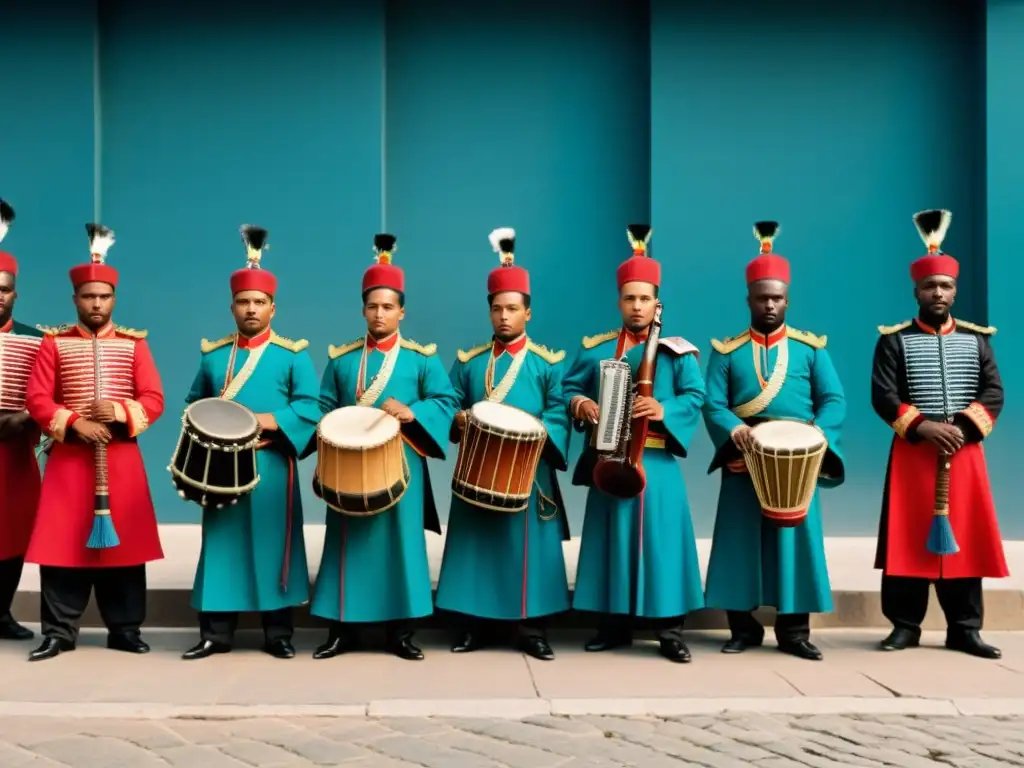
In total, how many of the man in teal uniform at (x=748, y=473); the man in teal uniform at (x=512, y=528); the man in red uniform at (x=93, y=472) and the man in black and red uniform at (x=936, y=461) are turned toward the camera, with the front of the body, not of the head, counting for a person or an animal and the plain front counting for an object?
4

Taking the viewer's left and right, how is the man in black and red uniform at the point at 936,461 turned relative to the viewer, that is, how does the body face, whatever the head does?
facing the viewer

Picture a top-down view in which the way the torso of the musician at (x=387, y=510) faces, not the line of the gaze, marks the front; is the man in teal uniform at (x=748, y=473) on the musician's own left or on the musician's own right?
on the musician's own left

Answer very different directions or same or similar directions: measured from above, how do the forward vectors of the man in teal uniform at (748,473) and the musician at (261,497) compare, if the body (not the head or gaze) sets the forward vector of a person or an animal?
same or similar directions

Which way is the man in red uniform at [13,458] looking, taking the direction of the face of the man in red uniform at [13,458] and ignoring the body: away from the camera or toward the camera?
toward the camera

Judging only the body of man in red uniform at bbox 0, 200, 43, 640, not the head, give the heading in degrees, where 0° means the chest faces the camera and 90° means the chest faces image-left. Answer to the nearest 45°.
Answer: approximately 0°

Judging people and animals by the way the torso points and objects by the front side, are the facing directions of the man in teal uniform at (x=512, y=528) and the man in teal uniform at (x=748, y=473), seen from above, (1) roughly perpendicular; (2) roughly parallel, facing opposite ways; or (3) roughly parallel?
roughly parallel

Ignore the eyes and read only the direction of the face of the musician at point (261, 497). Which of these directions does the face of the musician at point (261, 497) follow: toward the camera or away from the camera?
toward the camera

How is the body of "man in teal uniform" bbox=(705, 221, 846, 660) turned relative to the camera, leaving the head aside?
toward the camera

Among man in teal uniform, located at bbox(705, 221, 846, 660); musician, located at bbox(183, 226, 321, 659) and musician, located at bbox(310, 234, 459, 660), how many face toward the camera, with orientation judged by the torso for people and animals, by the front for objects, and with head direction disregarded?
3

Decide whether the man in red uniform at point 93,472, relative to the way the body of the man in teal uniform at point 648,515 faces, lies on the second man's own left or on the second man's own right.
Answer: on the second man's own right

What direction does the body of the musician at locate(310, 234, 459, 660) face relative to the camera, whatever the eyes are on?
toward the camera

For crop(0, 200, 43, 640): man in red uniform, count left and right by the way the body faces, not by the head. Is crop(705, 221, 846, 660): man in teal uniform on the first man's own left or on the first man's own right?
on the first man's own left

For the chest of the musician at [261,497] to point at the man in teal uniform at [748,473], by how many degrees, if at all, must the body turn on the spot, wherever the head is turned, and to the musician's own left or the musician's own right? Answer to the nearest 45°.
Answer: approximately 90° to the musician's own left

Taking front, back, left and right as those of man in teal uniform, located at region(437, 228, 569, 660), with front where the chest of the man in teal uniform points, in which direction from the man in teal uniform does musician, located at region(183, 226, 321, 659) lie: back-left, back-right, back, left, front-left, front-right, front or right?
right
